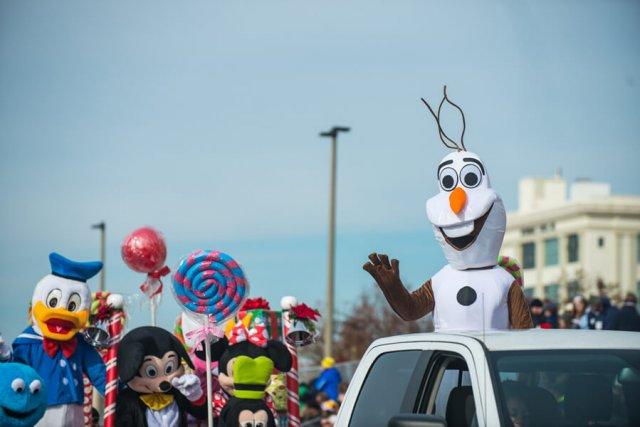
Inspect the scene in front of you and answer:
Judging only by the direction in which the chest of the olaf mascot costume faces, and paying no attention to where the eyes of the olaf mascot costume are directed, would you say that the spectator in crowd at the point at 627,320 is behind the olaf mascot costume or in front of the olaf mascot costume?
behind

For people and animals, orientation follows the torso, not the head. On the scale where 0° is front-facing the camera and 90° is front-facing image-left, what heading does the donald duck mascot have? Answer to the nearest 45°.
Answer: approximately 0°

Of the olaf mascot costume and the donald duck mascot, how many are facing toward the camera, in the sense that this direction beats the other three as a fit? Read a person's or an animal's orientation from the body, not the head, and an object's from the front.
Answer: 2

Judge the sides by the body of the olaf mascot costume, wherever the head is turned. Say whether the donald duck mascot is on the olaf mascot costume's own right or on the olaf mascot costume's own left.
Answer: on the olaf mascot costume's own right

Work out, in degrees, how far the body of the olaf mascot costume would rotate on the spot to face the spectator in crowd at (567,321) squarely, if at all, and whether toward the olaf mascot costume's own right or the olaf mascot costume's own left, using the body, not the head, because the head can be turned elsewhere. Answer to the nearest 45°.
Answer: approximately 180°

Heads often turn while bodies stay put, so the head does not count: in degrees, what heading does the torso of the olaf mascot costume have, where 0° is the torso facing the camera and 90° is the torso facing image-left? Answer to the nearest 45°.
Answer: approximately 0°
